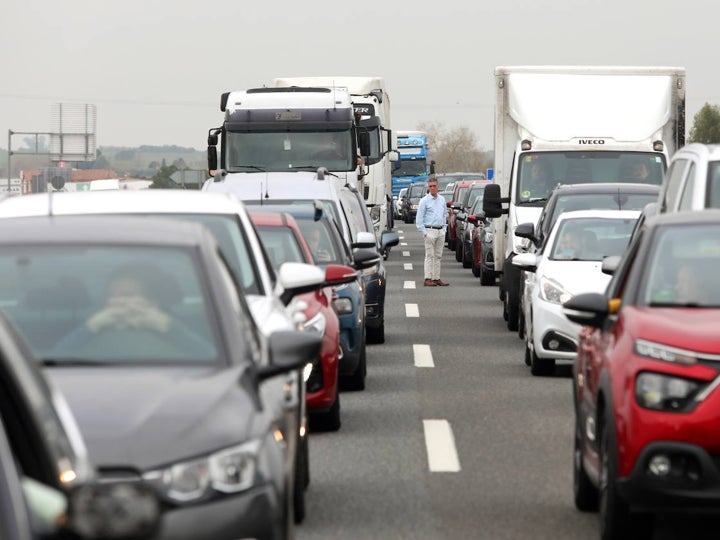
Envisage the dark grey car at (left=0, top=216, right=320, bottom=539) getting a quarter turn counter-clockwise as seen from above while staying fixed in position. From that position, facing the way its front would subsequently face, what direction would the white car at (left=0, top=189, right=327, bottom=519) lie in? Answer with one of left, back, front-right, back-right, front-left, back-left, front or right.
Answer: left

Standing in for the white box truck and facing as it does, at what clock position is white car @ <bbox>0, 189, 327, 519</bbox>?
The white car is roughly at 12 o'clock from the white box truck.

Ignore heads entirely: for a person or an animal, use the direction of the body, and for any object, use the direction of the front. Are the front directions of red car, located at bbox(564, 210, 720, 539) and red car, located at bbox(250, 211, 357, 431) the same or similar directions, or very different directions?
same or similar directions

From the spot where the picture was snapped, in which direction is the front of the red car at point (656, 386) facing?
facing the viewer

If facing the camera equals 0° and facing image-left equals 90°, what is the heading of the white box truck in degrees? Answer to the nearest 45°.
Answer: approximately 0°

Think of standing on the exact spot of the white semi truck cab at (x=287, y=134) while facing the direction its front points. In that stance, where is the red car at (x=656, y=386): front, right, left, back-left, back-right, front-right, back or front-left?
front

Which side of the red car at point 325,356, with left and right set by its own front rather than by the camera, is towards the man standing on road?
back

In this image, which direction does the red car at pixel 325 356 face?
toward the camera

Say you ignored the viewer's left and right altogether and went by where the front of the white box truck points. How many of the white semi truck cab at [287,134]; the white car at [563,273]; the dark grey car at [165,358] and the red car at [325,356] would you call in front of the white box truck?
3

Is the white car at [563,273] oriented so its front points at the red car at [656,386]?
yes

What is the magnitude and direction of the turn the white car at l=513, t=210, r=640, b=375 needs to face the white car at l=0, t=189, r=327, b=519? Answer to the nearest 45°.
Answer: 0° — it already faces it

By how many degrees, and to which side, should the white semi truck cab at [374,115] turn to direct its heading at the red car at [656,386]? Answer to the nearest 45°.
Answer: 0° — it already faces it

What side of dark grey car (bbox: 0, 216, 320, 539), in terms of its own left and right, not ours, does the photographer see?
front
